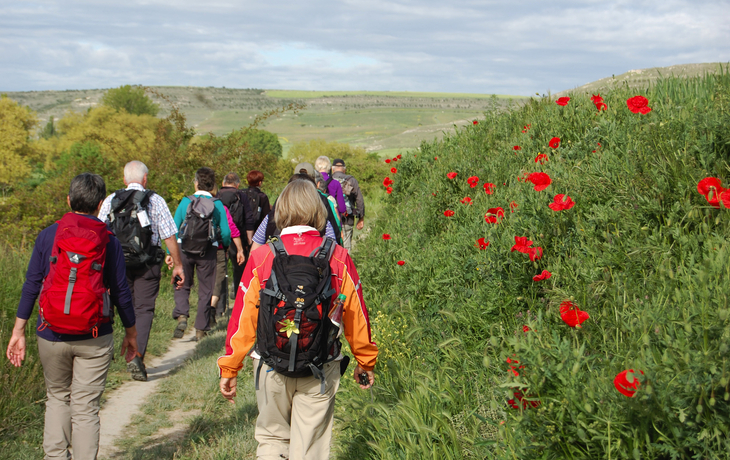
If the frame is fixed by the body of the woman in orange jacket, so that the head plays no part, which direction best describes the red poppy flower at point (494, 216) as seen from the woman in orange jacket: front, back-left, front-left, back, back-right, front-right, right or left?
front-right

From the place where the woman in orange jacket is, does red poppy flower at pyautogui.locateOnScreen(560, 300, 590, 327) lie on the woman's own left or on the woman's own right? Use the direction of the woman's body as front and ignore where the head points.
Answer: on the woman's own right

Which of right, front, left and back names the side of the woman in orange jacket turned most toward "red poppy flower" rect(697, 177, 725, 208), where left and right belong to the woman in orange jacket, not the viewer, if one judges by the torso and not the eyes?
right

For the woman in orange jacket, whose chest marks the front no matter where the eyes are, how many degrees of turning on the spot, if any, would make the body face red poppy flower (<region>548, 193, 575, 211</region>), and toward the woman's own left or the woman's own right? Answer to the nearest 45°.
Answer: approximately 45° to the woman's own right

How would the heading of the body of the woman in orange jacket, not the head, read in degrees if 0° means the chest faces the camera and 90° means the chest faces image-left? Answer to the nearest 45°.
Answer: approximately 180°

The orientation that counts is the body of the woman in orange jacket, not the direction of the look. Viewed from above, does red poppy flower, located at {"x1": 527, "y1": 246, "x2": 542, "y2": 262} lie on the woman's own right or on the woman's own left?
on the woman's own right

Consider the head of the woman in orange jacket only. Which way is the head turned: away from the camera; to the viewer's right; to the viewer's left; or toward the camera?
away from the camera
